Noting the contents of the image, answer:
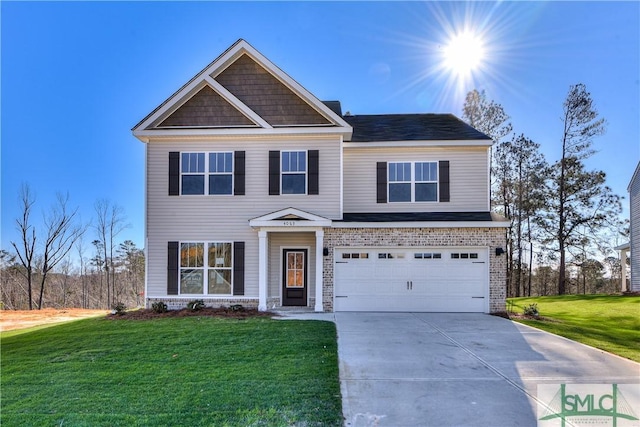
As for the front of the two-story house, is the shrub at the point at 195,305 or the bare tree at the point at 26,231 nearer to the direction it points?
the shrub

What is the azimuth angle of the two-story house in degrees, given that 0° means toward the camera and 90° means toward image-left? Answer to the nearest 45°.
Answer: approximately 0°

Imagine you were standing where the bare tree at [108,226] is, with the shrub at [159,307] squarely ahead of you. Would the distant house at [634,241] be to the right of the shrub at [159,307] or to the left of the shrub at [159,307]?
left

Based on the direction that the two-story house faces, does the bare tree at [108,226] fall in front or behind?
behind

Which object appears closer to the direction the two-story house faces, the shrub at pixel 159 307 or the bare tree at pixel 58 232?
the shrub
